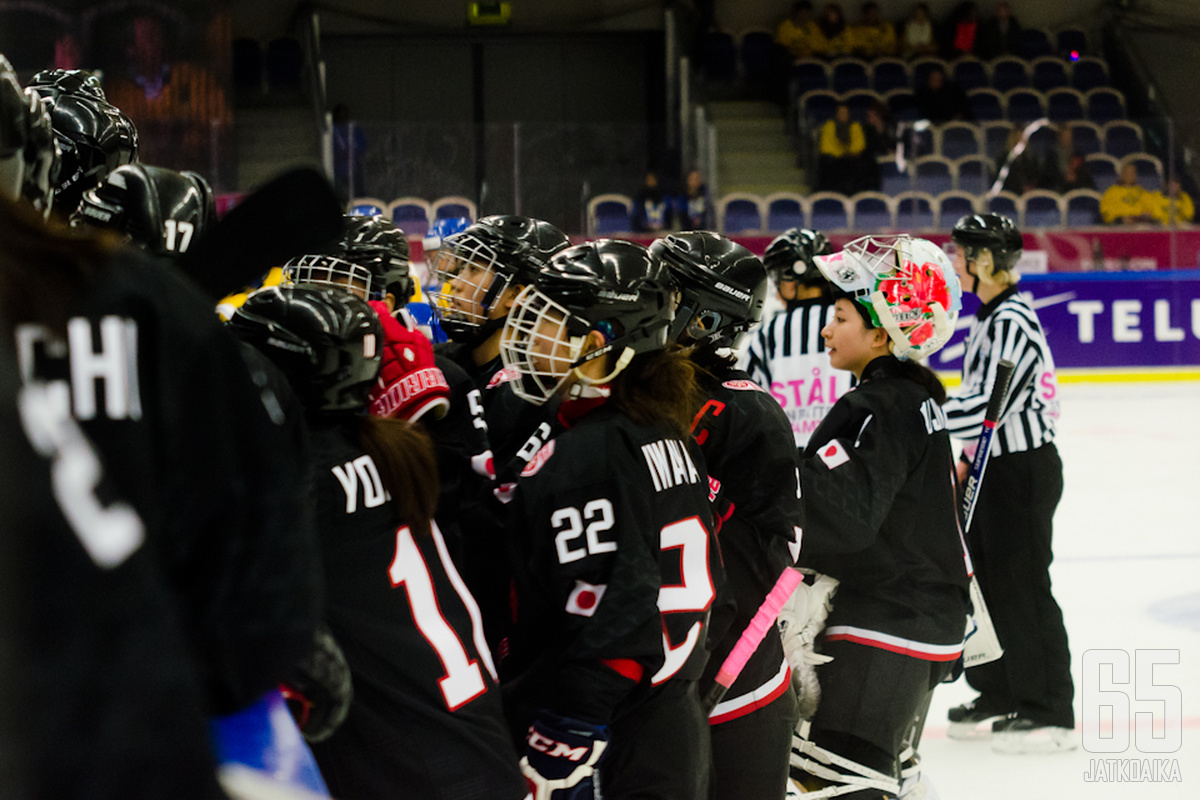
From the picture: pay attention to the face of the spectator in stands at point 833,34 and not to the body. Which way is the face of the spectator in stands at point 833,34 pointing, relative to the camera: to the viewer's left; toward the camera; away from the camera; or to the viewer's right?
toward the camera

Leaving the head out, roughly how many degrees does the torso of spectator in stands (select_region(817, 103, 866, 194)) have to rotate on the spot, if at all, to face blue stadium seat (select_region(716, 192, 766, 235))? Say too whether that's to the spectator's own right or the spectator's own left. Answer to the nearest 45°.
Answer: approximately 45° to the spectator's own right

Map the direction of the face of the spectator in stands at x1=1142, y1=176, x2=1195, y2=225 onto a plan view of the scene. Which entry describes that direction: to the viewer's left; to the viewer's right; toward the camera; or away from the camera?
toward the camera

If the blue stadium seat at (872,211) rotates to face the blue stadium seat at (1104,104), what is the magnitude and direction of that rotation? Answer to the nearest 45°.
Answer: approximately 135° to its left

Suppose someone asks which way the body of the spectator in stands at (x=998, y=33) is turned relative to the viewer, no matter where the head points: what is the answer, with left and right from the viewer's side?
facing the viewer

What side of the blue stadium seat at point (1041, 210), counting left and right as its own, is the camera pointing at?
front

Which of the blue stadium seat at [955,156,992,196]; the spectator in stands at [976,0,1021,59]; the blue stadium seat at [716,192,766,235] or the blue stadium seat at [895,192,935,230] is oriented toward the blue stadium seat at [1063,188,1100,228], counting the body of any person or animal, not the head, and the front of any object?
the spectator in stands

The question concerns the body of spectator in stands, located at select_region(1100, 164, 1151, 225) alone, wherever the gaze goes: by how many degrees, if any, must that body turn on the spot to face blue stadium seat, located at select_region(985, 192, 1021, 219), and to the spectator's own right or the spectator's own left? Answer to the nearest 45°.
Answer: approximately 90° to the spectator's own right

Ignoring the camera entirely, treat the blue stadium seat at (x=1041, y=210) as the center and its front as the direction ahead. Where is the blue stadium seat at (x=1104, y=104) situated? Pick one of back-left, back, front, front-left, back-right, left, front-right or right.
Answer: back

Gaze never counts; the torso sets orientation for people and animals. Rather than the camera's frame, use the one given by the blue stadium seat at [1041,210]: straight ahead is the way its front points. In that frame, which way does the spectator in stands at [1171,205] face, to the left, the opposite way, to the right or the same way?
the same way

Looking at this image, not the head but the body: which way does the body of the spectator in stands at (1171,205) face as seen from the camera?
toward the camera

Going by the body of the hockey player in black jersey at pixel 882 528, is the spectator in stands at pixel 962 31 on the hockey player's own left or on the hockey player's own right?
on the hockey player's own right

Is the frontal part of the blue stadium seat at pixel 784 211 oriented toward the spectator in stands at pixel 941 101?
no

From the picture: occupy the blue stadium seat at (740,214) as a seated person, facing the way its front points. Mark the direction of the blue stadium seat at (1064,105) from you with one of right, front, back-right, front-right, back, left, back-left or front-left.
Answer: back-left

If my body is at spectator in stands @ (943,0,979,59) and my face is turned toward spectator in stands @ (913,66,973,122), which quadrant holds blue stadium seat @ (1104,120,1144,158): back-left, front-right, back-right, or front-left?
front-left

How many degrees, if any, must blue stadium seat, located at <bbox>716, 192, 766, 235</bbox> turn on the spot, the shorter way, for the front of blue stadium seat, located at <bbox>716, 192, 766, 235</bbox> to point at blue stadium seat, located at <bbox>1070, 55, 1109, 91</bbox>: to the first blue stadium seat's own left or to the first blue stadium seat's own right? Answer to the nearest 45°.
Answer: approximately 135° to the first blue stadium seat's own left

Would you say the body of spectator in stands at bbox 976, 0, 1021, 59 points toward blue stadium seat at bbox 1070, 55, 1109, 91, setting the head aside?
no

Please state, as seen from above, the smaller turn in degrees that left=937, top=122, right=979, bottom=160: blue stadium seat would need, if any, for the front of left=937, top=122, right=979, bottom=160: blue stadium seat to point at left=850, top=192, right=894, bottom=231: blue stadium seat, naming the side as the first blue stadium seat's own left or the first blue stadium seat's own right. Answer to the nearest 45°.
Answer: approximately 45° to the first blue stadium seat's own right

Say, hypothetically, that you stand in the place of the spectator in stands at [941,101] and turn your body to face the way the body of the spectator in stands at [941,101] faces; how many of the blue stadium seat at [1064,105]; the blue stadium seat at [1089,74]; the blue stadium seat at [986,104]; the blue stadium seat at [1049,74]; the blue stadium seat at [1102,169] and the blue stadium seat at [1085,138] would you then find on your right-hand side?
0

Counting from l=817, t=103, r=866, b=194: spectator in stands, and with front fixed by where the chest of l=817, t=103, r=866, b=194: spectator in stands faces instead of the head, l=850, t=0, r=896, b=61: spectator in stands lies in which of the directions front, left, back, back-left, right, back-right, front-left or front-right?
back

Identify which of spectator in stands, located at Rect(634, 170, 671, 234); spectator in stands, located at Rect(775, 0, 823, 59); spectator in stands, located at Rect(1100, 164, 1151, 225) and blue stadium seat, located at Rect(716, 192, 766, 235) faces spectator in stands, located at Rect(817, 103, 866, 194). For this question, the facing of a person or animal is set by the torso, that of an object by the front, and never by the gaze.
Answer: spectator in stands, located at Rect(775, 0, 823, 59)
